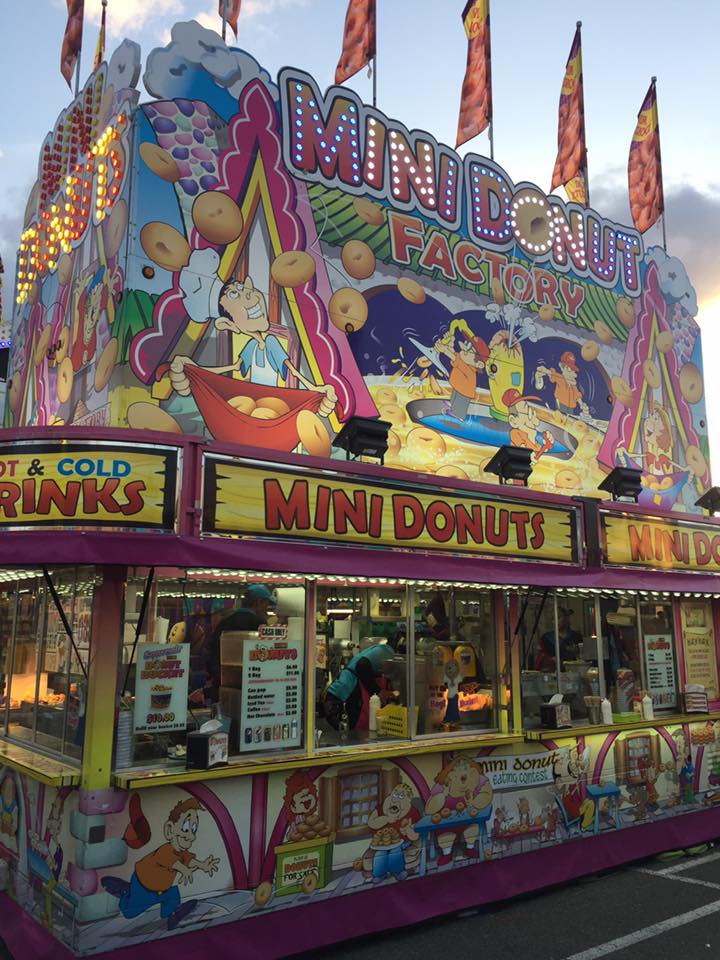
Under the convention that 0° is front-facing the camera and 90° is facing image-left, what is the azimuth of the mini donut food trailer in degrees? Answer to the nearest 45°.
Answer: approximately 315°

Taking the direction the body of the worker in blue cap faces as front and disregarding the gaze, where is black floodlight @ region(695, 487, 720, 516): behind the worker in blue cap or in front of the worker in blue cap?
in front

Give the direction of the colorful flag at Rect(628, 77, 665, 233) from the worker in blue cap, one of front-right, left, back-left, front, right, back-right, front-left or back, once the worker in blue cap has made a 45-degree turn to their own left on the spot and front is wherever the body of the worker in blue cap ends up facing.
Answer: front

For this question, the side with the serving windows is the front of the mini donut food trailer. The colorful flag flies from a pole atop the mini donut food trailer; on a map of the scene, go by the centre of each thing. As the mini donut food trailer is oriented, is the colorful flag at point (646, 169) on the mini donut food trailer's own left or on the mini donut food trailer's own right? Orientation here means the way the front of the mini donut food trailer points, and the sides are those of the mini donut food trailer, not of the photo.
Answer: on the mini donut food trailer's own left

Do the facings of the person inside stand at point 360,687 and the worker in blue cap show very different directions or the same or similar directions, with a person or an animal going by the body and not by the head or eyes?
same or similar directions
